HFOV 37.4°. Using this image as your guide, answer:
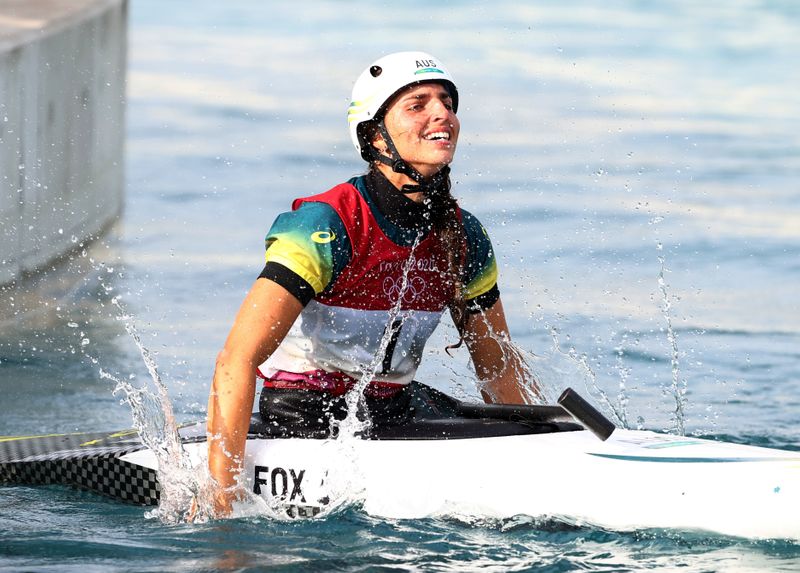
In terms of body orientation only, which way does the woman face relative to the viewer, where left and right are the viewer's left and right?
facing the viewer and to the right of the viewer

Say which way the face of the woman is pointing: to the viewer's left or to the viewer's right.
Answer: to the viewer's right

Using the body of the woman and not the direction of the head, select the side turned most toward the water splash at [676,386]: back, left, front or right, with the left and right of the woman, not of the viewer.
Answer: left
